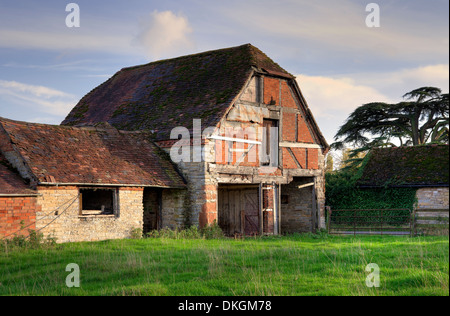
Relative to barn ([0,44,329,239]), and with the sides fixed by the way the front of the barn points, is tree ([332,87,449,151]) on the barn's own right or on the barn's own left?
on the barn's own left

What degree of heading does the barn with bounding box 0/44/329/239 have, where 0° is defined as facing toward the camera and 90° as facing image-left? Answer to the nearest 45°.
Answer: approximately 315°
